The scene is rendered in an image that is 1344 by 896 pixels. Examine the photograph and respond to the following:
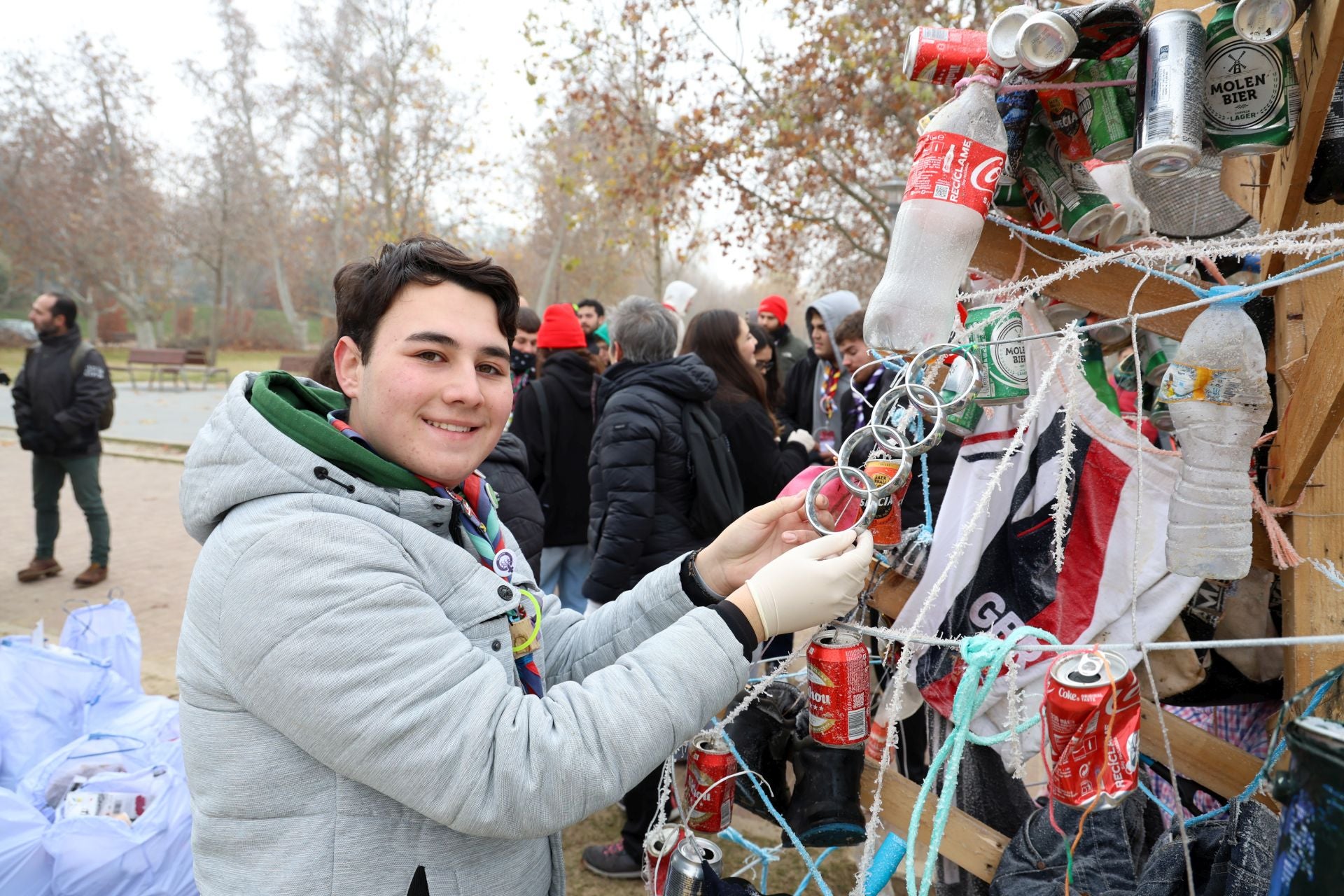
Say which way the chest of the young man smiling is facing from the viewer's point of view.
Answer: to the viewer's right

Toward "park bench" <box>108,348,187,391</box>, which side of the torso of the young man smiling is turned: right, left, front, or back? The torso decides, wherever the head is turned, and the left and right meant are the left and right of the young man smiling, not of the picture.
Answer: left

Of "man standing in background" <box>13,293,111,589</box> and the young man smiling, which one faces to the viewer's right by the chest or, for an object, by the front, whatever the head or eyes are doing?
the young man smiling

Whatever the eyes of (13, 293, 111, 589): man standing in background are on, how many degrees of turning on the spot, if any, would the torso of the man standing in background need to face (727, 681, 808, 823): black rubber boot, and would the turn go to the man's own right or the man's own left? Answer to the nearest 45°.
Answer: approximately 45° to the man's own left

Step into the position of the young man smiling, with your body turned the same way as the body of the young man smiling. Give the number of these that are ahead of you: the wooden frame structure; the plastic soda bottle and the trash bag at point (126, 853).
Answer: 2

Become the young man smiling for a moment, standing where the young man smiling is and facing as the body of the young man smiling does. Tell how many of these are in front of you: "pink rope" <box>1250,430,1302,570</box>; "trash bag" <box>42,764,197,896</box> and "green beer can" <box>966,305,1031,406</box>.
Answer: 2

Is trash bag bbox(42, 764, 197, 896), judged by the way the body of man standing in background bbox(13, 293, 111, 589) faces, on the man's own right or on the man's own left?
on the man's own left

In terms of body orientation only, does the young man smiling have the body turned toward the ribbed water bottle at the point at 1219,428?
yes

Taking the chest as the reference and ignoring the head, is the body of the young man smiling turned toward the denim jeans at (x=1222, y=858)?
yes
